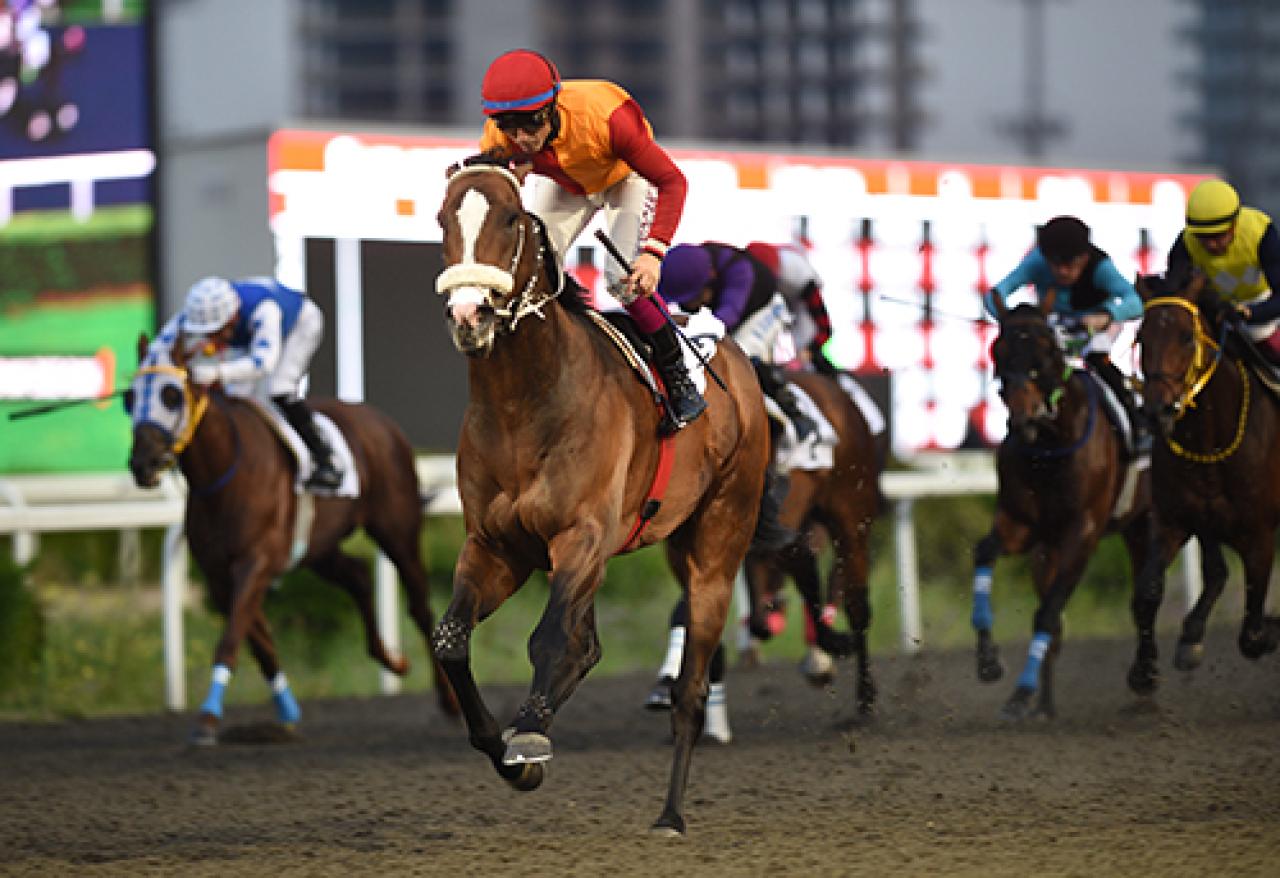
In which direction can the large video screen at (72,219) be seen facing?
toward the camera

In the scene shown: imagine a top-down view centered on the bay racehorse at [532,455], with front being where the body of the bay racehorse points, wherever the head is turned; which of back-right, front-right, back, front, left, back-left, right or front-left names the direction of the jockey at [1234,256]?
back

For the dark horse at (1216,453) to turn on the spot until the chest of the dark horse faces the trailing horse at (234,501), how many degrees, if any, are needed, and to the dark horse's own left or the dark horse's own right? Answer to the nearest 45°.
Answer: approximately 45° to the dark horse's own right

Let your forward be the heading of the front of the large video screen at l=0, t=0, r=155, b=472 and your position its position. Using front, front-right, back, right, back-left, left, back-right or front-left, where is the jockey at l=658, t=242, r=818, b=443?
front-left

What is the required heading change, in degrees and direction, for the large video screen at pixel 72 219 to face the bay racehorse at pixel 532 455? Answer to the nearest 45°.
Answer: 0° — it already faces it

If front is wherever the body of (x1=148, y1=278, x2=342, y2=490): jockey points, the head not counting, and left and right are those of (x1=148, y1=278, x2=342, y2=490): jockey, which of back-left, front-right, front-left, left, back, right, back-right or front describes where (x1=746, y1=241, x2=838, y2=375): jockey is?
back-left

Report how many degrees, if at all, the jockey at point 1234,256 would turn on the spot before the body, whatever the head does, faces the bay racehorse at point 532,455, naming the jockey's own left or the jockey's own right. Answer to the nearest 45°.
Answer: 0° — they already face it

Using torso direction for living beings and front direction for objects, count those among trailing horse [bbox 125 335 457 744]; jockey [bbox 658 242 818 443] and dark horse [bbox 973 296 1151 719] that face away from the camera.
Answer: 0

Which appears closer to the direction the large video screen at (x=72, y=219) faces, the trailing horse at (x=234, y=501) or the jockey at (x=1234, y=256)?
the trailing horse

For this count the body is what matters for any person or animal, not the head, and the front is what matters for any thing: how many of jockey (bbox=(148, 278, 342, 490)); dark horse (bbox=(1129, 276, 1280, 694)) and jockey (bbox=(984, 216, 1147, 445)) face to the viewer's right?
0

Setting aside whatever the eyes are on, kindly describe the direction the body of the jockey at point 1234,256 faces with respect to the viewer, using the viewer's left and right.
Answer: facing the viewer and to the left of the viewer

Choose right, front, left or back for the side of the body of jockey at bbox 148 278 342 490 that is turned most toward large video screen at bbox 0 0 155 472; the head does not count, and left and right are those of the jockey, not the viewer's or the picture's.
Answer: right

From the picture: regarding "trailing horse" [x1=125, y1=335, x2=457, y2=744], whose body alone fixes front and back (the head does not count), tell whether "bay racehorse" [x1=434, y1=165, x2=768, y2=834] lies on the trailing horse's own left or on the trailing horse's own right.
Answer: on the trailing horse's own left

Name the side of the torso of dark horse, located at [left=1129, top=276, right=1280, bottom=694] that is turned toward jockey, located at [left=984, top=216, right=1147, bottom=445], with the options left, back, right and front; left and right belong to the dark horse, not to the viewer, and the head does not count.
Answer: right
